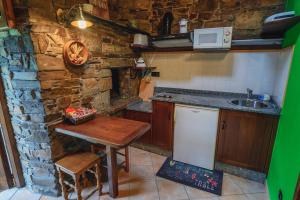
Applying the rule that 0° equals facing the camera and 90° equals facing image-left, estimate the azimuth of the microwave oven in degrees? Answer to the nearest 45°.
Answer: approximately 0°

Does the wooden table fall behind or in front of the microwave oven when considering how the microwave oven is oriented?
in front

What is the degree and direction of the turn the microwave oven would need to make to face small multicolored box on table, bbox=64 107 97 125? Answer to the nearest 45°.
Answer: approximately 45° to its right

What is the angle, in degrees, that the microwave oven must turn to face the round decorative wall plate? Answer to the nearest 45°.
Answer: approximately 45° to its right

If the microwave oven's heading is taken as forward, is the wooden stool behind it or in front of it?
in front
